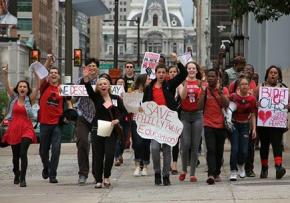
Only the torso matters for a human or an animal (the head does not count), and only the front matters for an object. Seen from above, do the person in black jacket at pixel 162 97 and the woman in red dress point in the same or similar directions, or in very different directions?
same or similar directions

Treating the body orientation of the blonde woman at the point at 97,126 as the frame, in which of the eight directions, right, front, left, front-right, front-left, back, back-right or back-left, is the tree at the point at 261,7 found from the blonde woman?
back-left

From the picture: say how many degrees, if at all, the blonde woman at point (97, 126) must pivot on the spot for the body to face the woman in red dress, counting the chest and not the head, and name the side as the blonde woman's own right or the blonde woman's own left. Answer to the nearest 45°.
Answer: approximately 135° to the blonde woman's own right

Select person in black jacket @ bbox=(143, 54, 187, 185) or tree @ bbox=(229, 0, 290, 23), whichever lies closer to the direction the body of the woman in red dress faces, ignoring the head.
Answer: the person in black jacket

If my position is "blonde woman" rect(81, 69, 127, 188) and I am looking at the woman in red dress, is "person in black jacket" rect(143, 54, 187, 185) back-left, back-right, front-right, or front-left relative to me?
back-right

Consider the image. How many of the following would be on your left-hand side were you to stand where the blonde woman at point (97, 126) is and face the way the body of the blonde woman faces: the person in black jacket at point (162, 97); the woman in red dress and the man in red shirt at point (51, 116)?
1

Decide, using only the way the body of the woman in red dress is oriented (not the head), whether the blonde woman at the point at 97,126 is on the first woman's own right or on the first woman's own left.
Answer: on the first woman's own left

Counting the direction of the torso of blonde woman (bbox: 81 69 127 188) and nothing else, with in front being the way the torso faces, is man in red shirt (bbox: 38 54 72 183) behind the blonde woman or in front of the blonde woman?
behind

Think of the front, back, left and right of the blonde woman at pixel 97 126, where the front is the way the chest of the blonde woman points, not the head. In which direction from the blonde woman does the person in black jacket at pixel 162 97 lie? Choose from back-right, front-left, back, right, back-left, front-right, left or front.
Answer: left

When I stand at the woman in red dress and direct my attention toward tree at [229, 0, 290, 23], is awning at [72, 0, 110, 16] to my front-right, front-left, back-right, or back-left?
front-left

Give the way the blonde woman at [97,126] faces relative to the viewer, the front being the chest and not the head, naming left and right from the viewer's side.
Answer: facing the viewer

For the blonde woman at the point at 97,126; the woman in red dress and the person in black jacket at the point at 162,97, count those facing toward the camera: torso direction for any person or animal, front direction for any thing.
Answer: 3

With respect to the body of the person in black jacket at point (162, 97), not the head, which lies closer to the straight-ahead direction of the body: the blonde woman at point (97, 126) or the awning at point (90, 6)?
the blonde woman

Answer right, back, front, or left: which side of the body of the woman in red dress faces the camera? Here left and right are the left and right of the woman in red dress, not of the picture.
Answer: front
